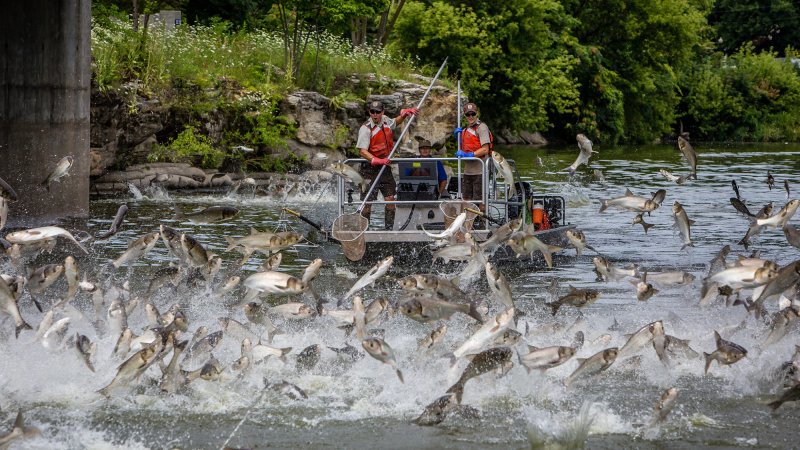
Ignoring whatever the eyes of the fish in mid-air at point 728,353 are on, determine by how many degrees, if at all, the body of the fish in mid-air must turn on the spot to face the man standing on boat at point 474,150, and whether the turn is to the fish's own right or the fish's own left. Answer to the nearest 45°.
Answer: approximately 135° to the fish's own left

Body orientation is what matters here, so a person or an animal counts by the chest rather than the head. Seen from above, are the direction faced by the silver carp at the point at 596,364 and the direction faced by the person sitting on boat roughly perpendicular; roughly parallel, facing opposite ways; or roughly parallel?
roughly perpendicular

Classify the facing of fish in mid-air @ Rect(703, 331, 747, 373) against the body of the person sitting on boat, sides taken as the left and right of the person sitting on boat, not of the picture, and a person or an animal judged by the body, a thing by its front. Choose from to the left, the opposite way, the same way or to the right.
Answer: to the left

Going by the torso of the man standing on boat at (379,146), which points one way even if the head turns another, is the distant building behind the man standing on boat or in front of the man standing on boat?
behind

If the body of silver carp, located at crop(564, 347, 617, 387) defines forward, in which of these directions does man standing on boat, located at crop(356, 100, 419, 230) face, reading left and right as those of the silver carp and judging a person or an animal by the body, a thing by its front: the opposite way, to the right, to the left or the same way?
to the right

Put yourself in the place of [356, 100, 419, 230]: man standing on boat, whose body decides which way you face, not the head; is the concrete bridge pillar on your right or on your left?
on your right

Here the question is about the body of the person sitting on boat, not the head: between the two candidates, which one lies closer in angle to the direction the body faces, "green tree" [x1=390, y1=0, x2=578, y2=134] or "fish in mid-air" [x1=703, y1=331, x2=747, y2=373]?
the fish in mid-air

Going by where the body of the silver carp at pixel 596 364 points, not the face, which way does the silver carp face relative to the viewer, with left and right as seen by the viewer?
facing to the right of the viewer

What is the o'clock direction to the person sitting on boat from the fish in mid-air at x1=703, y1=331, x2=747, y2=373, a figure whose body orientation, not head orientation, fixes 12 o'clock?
The person sitting on boat is roughly at 8 o'clock from the fish in mid-air.

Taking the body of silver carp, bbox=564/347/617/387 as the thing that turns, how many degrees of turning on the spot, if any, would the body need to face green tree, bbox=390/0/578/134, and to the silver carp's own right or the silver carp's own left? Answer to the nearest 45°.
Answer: approximately 90° to the silver carp's own left

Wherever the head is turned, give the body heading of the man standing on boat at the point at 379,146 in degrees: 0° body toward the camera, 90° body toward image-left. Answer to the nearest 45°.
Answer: approximately 0°

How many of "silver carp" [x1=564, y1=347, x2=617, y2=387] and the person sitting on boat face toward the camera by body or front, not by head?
1

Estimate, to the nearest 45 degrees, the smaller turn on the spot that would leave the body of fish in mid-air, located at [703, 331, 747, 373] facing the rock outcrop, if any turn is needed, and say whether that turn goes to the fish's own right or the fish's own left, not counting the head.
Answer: approximately 135° to the fish's own left

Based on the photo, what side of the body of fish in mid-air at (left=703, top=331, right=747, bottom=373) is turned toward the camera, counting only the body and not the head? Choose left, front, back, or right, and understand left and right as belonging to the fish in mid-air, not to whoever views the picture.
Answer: right
